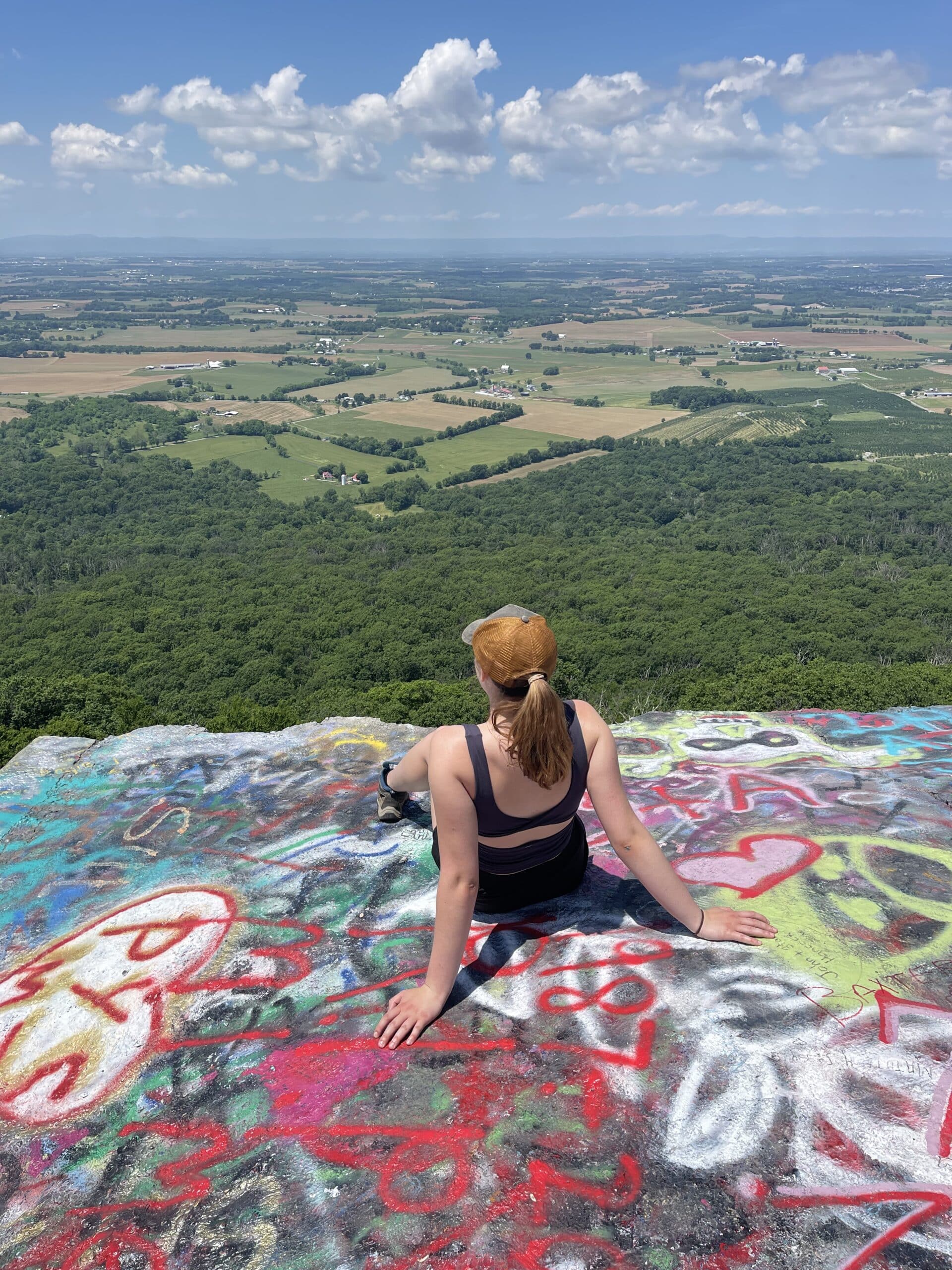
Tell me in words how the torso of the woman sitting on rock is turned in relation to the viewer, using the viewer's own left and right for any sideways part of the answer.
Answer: facing away from the viewer and to the left of the viewer
